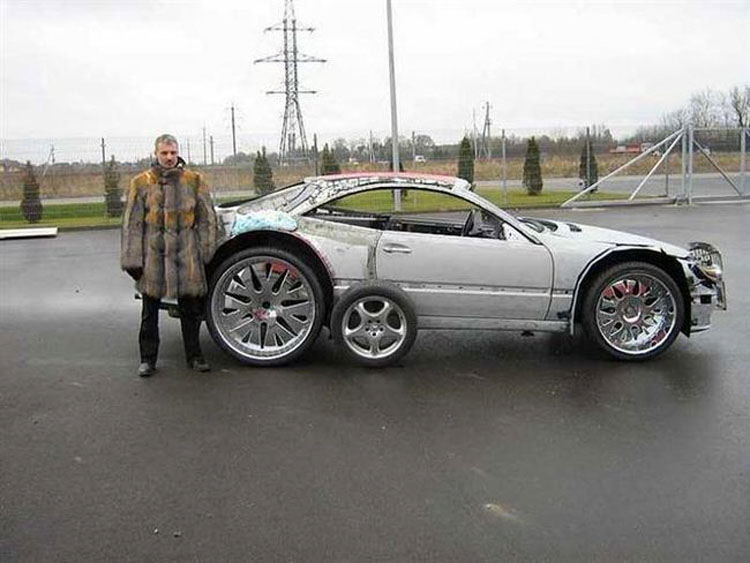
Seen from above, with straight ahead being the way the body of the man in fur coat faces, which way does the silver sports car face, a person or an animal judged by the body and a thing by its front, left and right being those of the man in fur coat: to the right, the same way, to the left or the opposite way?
to the left

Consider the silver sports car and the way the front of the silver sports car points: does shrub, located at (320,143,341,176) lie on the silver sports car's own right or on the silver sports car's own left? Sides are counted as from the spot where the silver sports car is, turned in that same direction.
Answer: on the silver sports car's own left

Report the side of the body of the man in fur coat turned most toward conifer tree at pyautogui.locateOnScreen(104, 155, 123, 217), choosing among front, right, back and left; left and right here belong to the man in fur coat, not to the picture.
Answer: back

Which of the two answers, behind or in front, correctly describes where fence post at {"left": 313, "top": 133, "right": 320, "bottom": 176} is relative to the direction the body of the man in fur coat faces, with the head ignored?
behind

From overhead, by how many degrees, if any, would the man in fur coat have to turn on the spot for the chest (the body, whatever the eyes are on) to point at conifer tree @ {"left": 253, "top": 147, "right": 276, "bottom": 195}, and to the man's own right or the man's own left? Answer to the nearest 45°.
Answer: approximately 180°

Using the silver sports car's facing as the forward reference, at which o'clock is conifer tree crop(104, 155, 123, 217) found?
The conifer tree is roughly at 8 o'clock from the silver sports car.

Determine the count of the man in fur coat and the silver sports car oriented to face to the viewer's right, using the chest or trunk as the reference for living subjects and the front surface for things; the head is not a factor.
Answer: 1

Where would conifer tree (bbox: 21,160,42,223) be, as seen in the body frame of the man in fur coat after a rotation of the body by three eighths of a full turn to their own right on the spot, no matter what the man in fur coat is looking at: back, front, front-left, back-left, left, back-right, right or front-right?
front-right

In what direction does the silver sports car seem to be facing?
to the viewer's right
